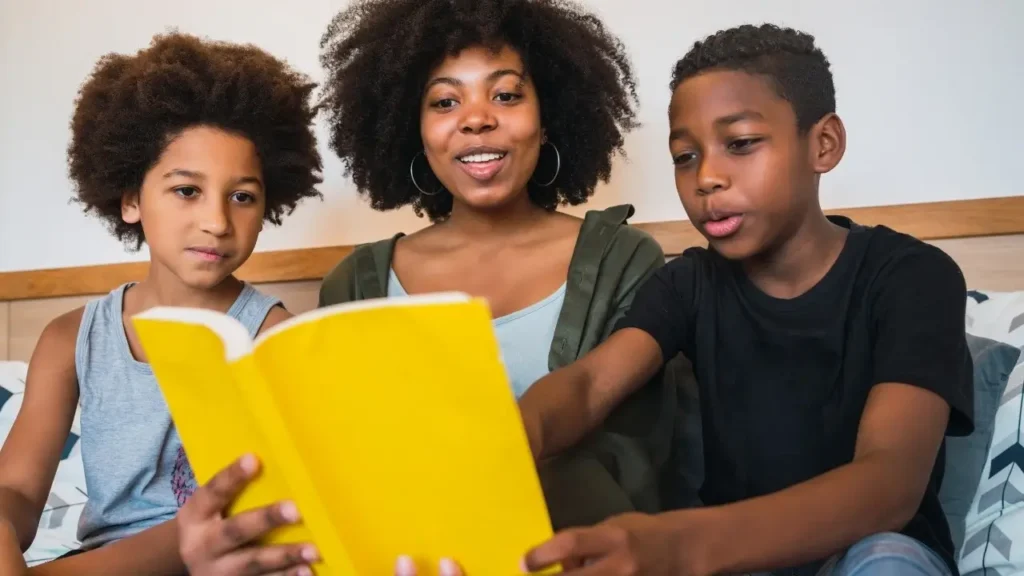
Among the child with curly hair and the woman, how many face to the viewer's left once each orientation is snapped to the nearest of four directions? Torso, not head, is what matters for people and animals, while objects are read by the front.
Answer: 0

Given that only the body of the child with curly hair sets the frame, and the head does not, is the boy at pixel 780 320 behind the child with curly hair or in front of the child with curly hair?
in front
